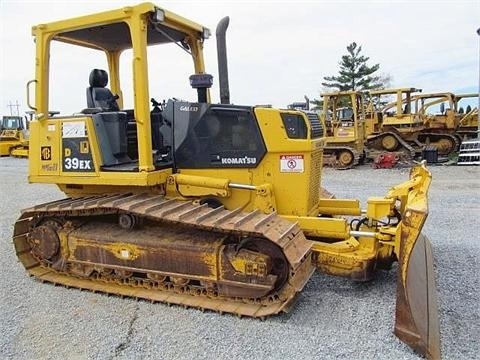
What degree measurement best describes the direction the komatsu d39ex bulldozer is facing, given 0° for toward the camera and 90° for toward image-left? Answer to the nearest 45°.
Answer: approximately 315°

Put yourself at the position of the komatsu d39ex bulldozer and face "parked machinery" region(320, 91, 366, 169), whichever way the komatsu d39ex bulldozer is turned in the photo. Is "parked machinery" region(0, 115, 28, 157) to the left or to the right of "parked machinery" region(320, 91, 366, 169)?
left

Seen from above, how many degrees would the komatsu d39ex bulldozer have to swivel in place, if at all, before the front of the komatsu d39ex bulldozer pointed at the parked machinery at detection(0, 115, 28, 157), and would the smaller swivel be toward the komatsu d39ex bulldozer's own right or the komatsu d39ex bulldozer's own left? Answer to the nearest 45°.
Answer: approximately 180°

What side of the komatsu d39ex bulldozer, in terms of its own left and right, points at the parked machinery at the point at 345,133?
left

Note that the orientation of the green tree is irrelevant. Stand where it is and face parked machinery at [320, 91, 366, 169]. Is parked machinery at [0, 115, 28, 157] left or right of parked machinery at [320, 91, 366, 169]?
right

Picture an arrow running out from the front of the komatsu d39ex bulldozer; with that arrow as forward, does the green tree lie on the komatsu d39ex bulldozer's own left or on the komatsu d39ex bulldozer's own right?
on the komatsu d39ex bulldozer's own left
